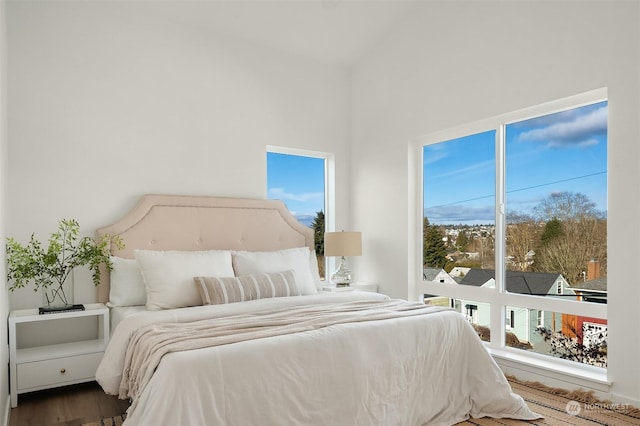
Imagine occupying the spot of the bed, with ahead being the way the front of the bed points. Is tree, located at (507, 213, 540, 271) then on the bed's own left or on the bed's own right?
on the bed's own left

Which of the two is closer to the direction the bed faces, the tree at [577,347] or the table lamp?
the tree

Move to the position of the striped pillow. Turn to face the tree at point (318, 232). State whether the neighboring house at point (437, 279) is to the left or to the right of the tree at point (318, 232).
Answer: right

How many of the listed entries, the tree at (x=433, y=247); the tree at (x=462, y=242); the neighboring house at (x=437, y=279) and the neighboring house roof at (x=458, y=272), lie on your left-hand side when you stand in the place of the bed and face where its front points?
4

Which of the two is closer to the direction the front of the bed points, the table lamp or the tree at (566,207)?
the tree

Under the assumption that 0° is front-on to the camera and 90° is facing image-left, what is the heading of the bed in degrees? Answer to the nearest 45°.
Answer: approximately 315°

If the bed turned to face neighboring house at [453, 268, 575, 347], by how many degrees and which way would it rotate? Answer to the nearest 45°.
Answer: approximately 90° to its left

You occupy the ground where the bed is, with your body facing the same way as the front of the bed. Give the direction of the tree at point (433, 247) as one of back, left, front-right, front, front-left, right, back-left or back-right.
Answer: left
